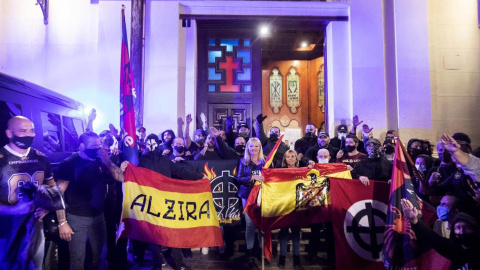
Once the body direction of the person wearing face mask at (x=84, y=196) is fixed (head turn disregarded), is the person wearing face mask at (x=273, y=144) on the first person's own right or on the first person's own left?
on the first person's own left

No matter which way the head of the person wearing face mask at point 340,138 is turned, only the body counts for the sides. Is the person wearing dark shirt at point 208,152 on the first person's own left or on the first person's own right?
on the first person's own right

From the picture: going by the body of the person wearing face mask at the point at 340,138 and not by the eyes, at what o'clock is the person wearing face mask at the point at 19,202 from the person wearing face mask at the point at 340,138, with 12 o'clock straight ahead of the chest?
the person wearing face mask at the point at 19,202 is roughly at 1 o'clock from the person wearing face mask at the point at 340,138.

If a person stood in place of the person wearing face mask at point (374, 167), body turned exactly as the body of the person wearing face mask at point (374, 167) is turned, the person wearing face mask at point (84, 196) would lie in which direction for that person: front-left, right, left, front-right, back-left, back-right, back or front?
front-right

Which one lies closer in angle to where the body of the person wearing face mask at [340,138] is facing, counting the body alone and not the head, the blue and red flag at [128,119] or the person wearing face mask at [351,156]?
the person wearing face mask
